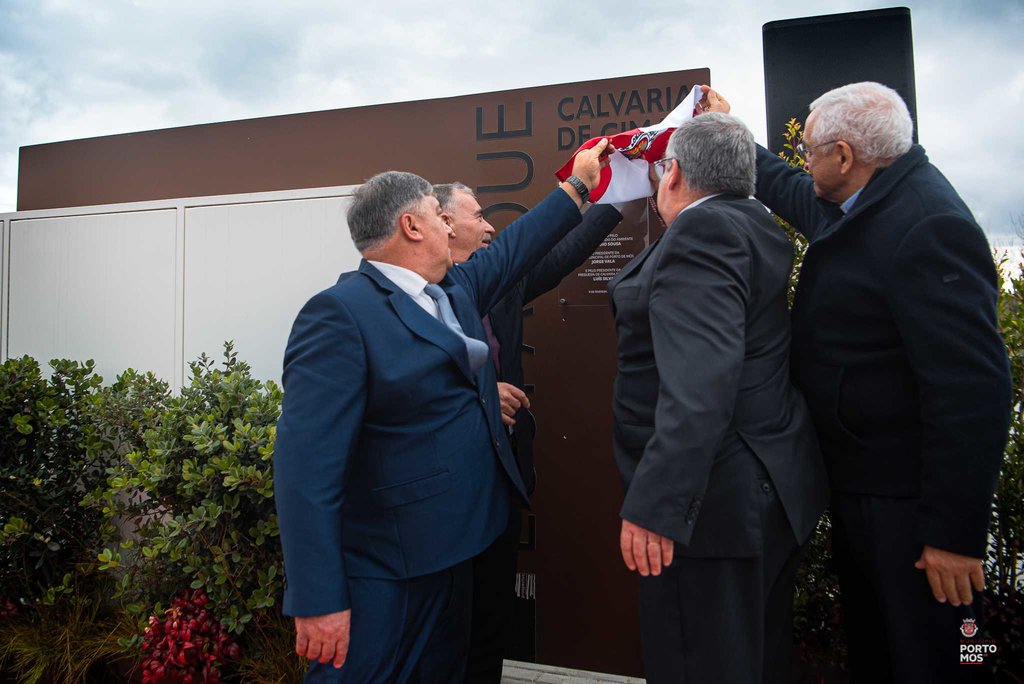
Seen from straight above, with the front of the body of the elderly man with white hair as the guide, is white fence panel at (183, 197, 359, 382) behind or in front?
in front

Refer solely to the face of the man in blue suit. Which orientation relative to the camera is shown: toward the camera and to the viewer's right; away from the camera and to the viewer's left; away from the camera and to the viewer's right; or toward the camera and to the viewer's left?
away from the camera and to the viewer's right

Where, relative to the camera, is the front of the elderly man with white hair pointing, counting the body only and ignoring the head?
to the viewer's left

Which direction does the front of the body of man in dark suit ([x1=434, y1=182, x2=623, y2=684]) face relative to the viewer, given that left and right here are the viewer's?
facing to the right of the viewer

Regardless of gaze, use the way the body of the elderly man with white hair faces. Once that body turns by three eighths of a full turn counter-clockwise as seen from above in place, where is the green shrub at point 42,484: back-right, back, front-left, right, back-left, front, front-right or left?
back-right

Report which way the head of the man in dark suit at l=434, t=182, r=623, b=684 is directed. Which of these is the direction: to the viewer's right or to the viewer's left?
to the viewer's right

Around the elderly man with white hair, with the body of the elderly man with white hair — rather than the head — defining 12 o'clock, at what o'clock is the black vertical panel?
The black vertical panel is roughly at 3 o'clock from the elderly man with white hair.

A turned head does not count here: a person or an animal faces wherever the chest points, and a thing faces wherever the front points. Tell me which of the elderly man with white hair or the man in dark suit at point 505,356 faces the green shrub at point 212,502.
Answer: the elderly man with white hair

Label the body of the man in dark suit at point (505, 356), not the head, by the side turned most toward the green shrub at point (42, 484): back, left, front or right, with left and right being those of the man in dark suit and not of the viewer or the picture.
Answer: back
